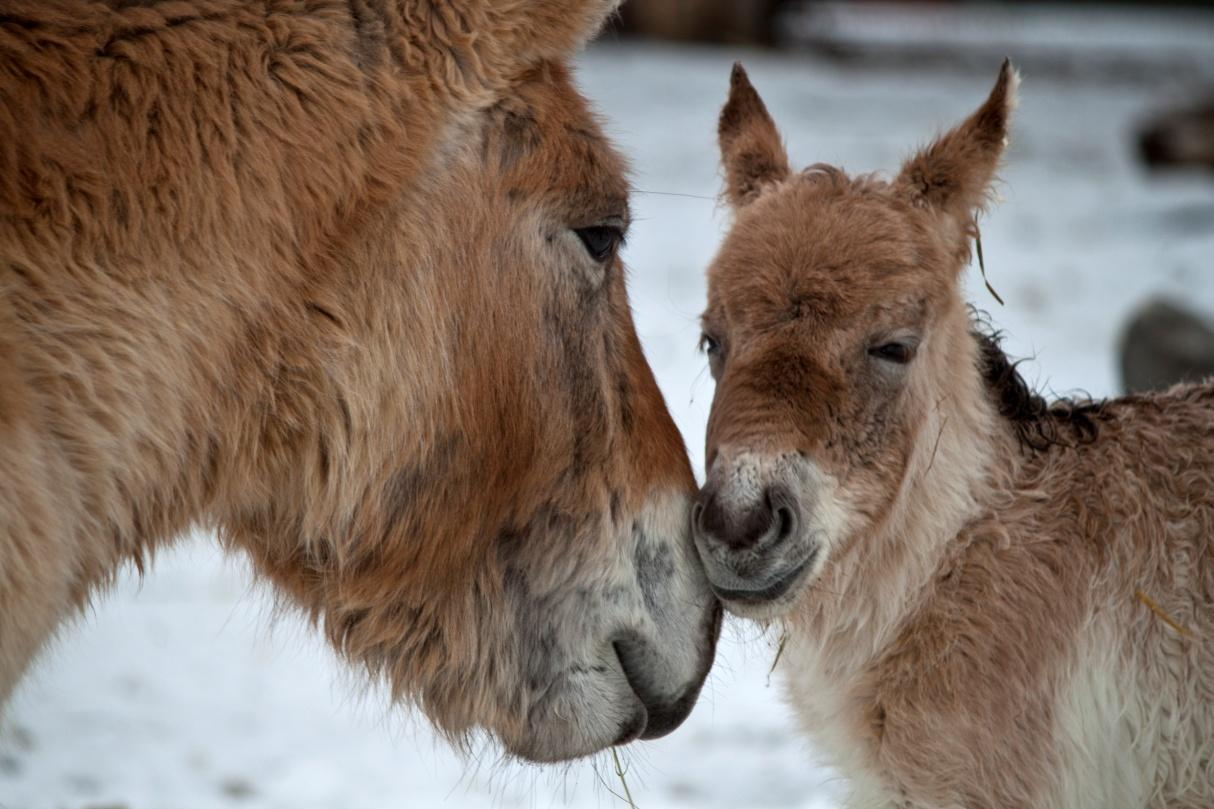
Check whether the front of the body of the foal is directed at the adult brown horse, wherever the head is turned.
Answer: yes

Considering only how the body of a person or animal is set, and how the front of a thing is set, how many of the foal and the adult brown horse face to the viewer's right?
1

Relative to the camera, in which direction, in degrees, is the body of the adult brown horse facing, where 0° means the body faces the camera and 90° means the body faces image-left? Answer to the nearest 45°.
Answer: approximately 270°

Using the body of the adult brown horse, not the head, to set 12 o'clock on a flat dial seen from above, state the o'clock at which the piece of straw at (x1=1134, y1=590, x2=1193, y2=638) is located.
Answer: The piece of straw is roughly at 12 o'clock from the adult brown horse.

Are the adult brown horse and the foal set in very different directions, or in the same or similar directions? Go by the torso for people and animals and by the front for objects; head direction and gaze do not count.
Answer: very different directions

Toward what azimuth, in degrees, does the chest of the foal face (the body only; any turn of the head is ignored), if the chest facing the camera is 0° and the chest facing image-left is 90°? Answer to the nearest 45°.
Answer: approximately 45°

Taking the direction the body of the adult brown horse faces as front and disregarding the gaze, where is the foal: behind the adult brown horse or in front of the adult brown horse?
in front
